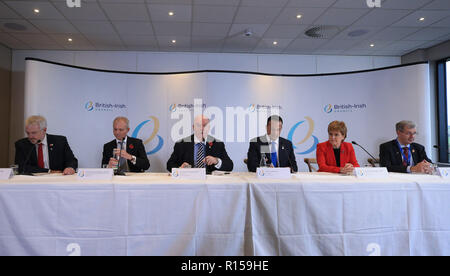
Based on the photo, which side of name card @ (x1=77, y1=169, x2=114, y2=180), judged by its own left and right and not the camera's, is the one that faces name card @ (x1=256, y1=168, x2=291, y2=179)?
left

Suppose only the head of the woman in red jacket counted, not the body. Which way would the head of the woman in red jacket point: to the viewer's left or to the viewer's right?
to the viewer's left

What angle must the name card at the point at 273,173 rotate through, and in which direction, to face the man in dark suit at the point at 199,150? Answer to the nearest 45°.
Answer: approximately 135° to its right

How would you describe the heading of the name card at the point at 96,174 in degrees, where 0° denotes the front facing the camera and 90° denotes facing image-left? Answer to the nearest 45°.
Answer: approximately 0°

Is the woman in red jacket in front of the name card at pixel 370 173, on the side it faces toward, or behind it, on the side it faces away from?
behind
